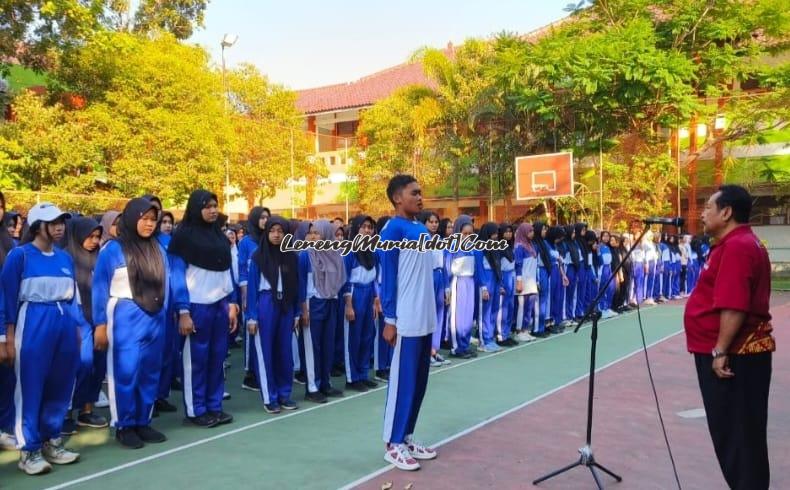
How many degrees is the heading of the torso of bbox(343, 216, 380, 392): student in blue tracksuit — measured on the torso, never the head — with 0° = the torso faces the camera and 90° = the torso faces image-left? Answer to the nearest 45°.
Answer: approximately 315°

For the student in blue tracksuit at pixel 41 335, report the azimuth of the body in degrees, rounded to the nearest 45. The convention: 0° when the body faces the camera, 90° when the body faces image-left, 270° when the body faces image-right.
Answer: approximately 315°

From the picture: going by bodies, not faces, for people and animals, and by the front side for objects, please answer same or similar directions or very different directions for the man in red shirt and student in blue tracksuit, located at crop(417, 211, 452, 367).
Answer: very different directions

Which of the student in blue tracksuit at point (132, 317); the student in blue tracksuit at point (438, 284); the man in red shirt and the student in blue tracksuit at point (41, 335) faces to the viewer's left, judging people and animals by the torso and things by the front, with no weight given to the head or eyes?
the man in red shirt

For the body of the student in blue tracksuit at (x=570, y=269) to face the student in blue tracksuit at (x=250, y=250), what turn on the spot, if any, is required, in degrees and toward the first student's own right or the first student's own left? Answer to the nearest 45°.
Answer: approximately 90° to the first student's own right

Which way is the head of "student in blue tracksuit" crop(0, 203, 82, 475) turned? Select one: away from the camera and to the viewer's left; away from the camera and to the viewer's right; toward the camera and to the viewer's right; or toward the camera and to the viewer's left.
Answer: toward the camera and to the viewer's right

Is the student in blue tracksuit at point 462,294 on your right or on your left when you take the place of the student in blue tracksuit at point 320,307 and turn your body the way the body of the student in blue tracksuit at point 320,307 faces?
on your left

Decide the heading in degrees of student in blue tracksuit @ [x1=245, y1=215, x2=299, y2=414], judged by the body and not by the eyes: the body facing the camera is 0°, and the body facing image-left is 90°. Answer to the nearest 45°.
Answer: approximately 315°

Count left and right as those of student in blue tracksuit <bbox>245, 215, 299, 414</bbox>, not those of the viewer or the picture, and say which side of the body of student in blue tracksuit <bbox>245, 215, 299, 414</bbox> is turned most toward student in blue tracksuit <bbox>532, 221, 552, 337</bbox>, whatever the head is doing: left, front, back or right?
left

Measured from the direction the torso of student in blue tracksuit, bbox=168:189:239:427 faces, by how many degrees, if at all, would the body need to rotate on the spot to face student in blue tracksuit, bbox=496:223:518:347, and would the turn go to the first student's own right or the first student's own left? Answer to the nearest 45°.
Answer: approximately 90° to the first student's own left

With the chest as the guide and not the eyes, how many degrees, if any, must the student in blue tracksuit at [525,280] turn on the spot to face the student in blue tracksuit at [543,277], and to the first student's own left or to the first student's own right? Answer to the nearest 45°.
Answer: approximately 90° to the first student's own left

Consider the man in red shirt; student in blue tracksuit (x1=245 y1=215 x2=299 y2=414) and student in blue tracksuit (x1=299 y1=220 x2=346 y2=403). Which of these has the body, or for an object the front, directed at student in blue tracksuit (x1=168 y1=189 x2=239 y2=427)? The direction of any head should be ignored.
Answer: the man in red shirt

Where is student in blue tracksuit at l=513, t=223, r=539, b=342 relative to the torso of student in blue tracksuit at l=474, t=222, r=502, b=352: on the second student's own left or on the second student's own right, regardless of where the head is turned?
on the second student's own left

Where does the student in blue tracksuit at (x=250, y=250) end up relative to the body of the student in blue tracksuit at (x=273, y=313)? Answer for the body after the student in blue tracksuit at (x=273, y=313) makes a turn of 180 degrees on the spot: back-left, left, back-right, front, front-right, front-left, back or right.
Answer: front-right

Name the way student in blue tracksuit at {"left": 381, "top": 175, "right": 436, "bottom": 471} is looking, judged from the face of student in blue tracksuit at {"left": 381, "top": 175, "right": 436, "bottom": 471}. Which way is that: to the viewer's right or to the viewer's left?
to the viewer's right

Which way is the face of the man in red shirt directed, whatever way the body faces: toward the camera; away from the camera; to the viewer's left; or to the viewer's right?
to the viewer's left

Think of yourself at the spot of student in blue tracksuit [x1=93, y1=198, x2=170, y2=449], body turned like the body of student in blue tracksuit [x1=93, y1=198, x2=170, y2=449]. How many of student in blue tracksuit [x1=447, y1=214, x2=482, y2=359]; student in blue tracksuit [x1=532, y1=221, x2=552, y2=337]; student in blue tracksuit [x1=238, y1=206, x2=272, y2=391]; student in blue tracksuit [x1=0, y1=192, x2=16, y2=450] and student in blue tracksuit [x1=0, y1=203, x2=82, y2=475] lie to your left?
3

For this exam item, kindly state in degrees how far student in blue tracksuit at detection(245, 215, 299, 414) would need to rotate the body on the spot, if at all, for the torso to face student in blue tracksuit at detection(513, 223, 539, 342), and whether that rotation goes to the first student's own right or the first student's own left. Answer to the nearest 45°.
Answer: approximately 90° to the first student's own left
